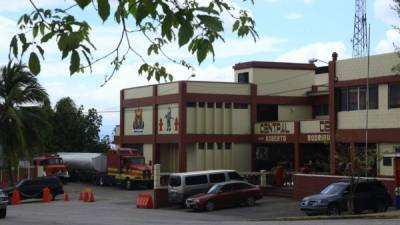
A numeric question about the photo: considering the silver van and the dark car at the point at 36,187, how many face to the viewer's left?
1

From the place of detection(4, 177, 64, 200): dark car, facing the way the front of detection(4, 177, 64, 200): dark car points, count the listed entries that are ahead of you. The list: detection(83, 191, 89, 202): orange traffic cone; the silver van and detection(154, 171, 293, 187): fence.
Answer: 0

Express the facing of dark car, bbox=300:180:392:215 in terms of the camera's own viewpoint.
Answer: facing the viewer and to the left of the viewer

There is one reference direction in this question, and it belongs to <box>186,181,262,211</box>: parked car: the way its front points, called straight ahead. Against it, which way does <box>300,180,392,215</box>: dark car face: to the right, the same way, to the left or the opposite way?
the same way

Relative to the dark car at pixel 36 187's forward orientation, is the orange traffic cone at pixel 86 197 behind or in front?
behind

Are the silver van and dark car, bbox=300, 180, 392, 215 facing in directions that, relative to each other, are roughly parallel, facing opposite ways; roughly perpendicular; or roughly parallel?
roughly parallel, facing opposite ways

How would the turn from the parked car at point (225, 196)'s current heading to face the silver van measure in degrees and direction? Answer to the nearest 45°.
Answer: approximately 90° to its right

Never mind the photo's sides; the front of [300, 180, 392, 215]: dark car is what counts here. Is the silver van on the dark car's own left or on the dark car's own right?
on the dark car's own right

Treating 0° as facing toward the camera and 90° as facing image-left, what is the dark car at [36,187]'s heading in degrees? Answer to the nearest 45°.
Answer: approximately 90°
